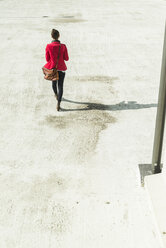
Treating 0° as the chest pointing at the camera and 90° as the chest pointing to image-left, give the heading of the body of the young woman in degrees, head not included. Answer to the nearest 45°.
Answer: approximately 180°
